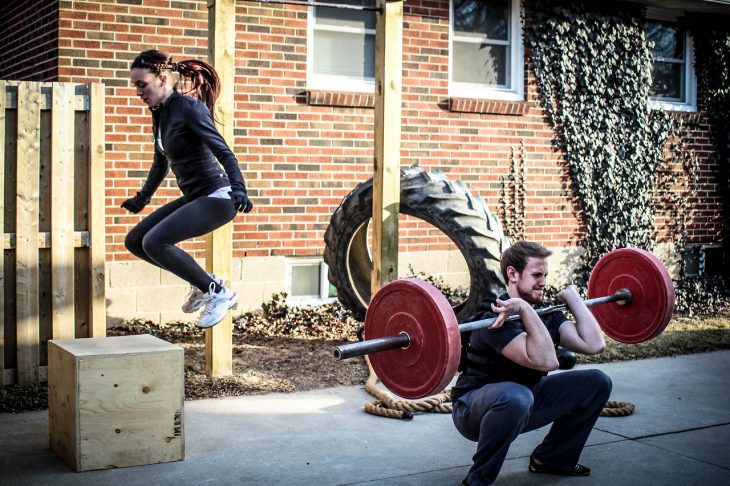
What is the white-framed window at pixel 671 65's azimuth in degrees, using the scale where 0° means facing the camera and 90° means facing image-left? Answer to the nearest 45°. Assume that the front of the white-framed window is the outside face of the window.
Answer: approximately 0°

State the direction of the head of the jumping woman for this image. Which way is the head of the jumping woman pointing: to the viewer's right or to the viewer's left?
to the viewer's left

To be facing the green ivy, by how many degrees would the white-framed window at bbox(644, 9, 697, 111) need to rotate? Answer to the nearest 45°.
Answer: approximately 45° to its right
